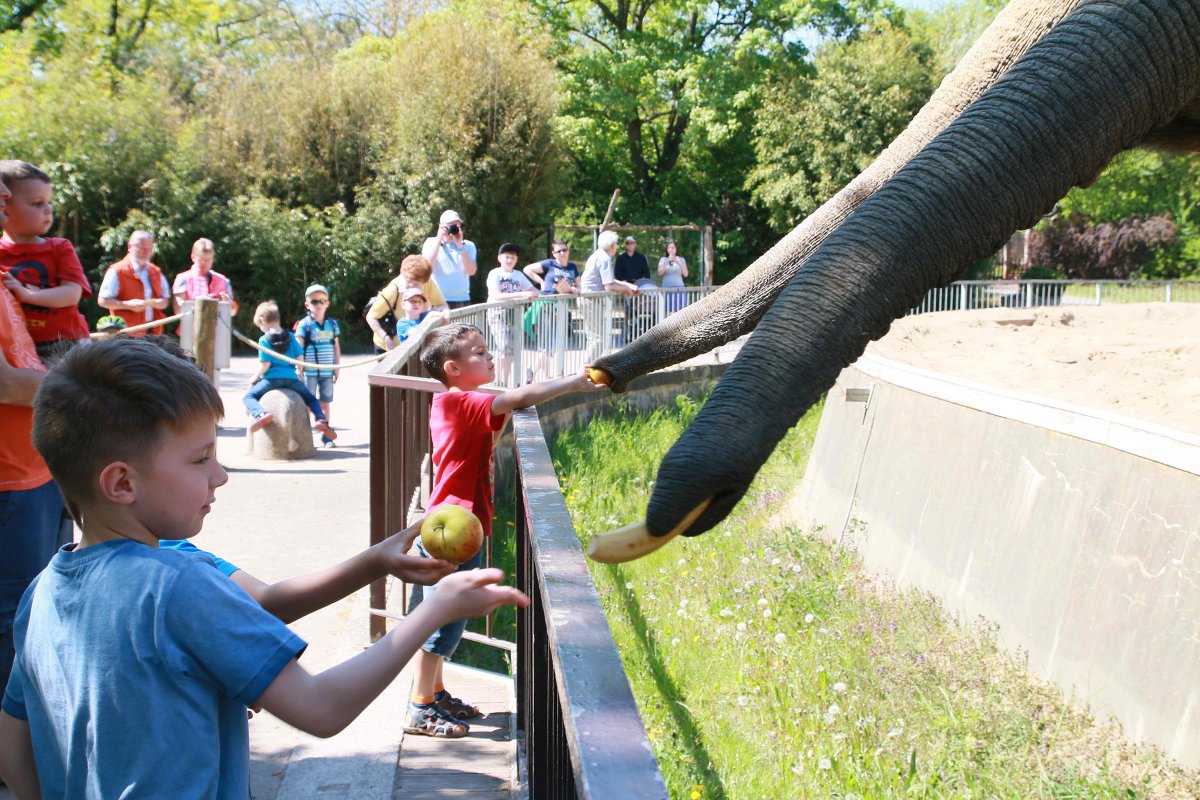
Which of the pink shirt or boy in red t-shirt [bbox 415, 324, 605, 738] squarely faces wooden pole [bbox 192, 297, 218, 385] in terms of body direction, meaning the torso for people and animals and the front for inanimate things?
the pink shirt

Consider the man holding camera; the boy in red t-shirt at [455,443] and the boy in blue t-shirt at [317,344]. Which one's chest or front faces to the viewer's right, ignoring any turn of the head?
the boy in red t-shirt

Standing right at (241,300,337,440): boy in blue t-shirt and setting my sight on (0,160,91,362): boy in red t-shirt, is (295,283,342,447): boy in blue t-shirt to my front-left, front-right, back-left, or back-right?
back-left

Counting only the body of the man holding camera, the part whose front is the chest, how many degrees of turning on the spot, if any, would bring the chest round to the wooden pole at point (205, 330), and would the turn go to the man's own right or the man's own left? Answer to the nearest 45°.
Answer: approximately 45° to the man's own right

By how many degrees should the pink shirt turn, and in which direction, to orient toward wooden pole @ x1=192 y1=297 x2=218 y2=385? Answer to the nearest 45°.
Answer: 0° — it already faces it

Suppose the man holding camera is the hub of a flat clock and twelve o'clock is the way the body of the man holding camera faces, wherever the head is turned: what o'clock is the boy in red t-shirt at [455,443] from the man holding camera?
The boy in red t-shirt is roughly at 12 o'clock from the man holding camera.

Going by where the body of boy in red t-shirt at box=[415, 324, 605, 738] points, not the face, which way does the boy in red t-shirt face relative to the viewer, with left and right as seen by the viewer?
facing to the right of the viewer

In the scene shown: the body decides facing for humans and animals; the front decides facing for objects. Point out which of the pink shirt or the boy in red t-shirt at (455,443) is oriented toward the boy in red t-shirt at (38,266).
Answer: the pink shirt

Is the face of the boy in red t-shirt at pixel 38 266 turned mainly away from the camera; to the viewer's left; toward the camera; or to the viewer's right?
to the viewer's right

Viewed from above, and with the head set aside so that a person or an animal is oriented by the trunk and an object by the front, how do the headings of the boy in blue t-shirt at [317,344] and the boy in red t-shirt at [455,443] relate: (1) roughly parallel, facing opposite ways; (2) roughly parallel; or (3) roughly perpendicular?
roughly perpendicular

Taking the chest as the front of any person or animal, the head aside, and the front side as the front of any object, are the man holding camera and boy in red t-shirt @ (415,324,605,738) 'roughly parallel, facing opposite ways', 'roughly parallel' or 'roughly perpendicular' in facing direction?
roughly perpendicular

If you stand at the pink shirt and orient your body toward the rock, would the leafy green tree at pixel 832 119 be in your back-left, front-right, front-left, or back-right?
back-left

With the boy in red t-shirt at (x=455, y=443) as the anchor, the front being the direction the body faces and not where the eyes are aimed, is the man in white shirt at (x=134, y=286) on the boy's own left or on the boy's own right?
on the boy's own left

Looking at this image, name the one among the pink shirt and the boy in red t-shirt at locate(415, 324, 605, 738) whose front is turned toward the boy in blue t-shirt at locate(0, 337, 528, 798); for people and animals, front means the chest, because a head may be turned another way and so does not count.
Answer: the pink shirt
